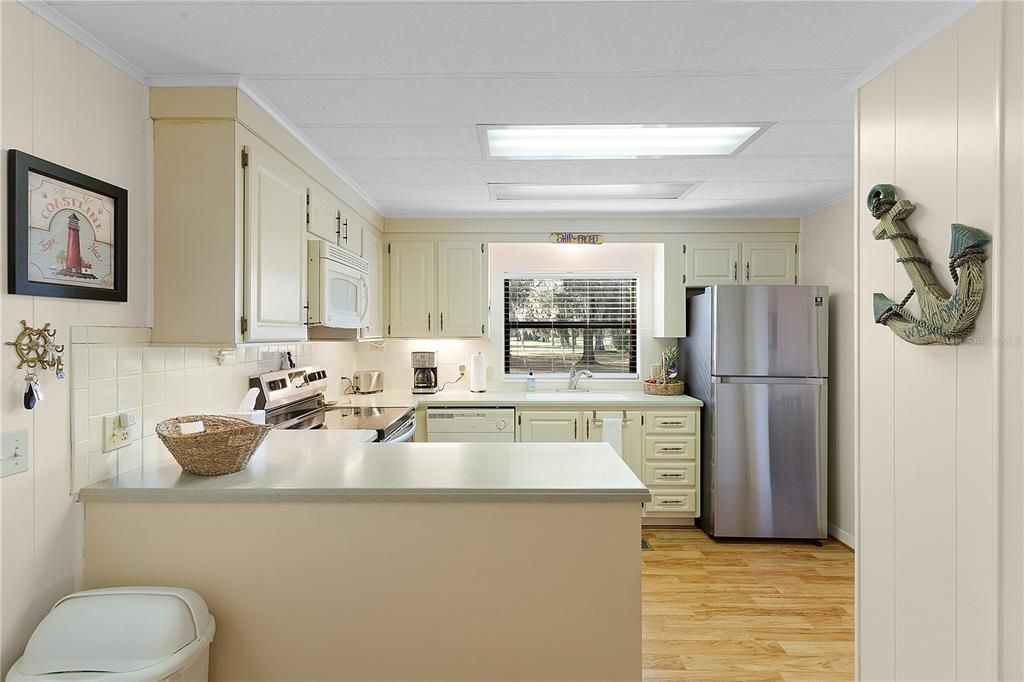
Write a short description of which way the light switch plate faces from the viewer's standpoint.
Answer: facing the viewer and to the right of the viewer

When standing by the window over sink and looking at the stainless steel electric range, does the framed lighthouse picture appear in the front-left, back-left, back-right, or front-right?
front-left

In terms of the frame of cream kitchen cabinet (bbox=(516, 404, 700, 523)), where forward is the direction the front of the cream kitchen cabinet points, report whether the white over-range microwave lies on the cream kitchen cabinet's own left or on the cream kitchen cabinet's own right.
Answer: on the cream kitchen cabinet's own right

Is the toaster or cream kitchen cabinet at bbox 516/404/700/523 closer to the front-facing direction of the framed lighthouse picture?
the cream kitchen cabinet

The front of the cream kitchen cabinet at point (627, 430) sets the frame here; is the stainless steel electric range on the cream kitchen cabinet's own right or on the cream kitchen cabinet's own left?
on the cream kitchen cabinet's own right

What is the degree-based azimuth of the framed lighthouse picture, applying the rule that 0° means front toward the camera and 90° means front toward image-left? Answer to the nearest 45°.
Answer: approximately 315°

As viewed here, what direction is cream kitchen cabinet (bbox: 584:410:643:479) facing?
toward the camera

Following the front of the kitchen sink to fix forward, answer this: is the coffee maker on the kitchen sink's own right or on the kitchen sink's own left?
on the kitchen sink's own right

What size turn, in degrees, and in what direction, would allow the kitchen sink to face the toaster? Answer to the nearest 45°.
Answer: approximately 90° to its right

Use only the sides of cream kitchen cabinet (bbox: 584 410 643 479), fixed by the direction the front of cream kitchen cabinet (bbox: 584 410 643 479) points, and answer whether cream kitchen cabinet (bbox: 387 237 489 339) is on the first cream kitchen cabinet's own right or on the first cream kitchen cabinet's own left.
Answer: on the first cream kitchen cabinet's own right

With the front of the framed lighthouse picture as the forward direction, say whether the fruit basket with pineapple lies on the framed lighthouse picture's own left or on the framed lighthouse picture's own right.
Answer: on the framed lighthouse picture's own left

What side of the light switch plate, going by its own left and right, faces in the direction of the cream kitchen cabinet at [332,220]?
left

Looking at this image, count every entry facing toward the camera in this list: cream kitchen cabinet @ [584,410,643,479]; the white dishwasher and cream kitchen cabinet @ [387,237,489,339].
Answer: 3

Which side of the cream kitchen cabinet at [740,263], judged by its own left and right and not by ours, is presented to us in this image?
front

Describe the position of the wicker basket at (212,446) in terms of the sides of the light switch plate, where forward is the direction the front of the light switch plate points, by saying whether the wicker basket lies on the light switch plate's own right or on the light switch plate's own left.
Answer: on the light switch plate's own left
